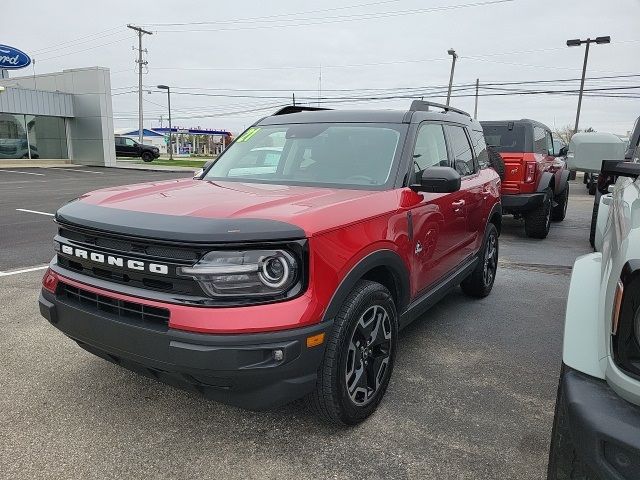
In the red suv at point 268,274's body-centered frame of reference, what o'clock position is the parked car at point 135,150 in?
The parked car is roughly at 4 o'clock from the red suv.

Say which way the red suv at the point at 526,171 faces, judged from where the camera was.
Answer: facing away from the viewer and to the right of the viewer

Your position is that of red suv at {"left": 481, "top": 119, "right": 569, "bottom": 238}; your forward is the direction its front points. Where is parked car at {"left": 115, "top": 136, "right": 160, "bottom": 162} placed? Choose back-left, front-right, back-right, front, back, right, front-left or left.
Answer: left

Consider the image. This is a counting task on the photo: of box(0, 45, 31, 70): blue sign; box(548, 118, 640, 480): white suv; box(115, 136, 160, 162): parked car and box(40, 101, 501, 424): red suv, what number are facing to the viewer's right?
1

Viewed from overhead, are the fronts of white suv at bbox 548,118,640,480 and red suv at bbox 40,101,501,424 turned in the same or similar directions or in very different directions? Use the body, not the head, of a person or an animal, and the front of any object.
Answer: same or similar directions

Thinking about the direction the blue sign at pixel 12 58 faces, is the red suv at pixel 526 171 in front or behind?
in front

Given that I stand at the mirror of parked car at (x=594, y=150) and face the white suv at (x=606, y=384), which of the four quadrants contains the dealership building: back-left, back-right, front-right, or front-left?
back-right

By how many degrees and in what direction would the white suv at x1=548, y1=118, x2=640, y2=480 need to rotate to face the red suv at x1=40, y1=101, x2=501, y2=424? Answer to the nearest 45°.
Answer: approximately 90° to its right

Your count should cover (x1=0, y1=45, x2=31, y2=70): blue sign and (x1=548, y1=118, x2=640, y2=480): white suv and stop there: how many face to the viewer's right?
0

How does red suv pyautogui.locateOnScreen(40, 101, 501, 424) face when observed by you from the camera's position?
facing the viewer and to the left of the viewer

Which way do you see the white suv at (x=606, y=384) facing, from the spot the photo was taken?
facing the viewer

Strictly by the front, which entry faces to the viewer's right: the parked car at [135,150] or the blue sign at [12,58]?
the parked car

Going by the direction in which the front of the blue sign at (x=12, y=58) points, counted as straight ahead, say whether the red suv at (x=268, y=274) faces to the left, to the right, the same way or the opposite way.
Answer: to the right

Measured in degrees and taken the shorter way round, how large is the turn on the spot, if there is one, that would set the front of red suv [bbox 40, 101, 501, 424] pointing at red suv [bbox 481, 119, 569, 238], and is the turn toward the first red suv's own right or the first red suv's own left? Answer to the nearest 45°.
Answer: approximately 180°
